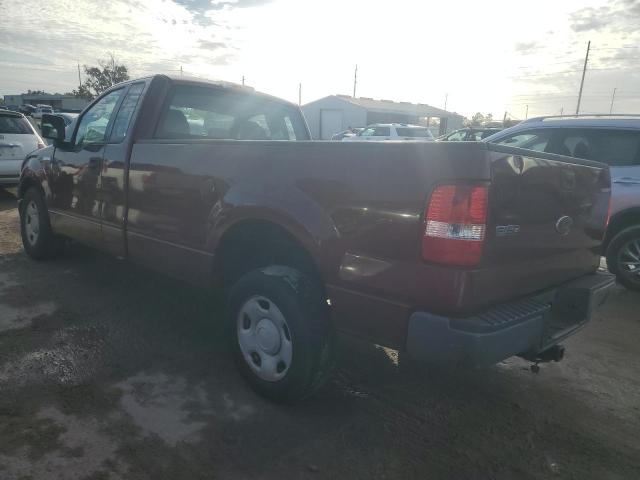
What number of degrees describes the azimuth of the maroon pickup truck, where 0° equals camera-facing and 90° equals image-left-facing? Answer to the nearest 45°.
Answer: approximately 135°

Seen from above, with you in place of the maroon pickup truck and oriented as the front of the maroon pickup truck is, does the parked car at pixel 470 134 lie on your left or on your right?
on your right

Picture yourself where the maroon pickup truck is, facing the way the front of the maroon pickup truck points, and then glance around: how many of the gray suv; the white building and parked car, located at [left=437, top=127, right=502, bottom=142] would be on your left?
0

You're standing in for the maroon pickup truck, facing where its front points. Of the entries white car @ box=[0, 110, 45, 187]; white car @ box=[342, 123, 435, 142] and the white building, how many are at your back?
0

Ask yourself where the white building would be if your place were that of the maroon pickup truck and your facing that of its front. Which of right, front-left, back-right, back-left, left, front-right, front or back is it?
front-right

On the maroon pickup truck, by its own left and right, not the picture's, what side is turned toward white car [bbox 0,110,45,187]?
front

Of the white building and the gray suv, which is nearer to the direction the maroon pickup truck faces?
the white building

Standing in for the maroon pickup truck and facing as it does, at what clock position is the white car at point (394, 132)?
The white car is roughly at 2 o'clock from the maroon pickup truck.

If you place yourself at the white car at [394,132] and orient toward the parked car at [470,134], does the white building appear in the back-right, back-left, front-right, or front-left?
back-left

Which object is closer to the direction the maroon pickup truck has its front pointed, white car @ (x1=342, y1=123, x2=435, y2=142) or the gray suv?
the white car

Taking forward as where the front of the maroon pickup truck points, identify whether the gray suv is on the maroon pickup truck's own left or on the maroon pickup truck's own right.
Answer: on the maroon pickup truck's own right

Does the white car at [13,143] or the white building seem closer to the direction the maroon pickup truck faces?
the white car

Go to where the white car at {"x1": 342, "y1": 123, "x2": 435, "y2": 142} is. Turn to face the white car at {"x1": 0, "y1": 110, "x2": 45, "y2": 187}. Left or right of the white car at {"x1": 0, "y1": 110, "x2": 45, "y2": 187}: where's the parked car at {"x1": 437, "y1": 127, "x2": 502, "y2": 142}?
left
